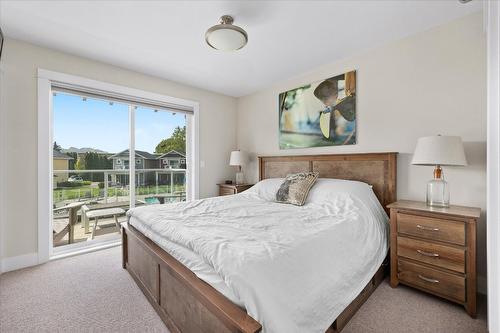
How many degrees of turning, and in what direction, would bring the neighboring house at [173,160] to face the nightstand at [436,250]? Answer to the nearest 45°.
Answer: approximately 45° to its left

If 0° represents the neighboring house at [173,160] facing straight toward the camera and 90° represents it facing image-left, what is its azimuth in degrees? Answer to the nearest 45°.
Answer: approximately 0°

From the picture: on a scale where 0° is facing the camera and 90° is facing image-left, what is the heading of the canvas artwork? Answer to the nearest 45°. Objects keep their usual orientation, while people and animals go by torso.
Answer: approximately 45°

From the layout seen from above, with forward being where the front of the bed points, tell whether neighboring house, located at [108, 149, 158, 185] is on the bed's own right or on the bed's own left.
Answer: on the bed's own right

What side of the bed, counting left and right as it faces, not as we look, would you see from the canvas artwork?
back
